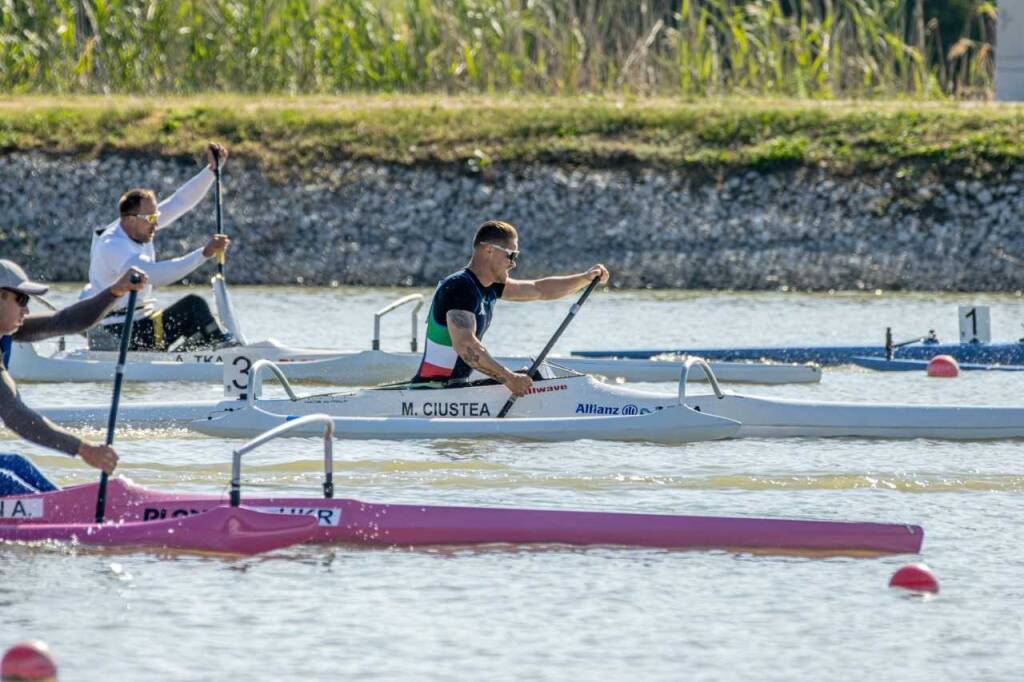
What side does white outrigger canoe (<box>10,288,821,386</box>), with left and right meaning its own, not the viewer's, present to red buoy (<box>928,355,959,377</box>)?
front

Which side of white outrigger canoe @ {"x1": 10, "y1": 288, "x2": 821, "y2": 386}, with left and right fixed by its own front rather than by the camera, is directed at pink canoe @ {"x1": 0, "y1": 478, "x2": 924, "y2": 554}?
right

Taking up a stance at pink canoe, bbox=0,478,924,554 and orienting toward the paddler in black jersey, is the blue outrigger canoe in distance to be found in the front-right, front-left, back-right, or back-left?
front-right

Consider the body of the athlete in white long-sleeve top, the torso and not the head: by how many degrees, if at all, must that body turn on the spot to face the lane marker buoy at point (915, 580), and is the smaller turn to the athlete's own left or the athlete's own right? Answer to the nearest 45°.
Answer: approximately 45° to the athlete's own right

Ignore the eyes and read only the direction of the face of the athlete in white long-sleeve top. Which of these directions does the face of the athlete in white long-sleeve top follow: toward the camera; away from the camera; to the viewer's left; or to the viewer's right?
to the viewer's right

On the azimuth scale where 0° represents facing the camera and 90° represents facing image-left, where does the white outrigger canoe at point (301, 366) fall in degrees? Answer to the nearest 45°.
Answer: approximately 270°

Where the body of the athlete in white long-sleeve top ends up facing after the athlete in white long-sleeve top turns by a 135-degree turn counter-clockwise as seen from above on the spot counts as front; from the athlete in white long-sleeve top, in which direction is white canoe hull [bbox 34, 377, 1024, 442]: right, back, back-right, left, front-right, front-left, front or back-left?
back

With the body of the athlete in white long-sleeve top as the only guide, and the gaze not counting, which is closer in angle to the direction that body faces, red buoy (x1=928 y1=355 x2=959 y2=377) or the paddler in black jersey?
the red buoy

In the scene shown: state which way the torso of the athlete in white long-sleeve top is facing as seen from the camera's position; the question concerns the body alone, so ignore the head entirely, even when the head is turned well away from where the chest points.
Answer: to the viewer's right

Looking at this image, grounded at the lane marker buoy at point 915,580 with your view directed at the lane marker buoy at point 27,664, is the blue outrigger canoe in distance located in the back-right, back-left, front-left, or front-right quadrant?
back-right

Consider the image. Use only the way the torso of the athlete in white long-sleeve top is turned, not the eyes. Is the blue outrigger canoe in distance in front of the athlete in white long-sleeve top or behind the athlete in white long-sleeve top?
in front

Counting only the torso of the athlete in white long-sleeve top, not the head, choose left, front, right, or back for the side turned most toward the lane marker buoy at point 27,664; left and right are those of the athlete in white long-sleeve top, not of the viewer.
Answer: right

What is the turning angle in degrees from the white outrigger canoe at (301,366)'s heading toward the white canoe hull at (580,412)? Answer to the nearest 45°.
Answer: approximately 45° to its right
